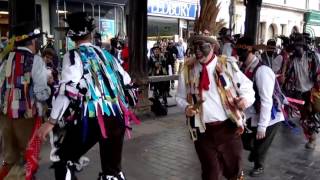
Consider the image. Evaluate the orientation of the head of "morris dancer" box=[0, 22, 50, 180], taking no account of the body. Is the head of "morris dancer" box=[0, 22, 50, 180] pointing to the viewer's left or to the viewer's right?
to the viewer's right

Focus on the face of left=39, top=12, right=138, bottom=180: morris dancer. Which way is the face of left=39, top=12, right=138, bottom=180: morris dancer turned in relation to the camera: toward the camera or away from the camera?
away from the camera

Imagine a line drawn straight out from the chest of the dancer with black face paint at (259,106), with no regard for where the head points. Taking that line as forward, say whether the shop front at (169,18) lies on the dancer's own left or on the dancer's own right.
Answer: on the dancer's own right

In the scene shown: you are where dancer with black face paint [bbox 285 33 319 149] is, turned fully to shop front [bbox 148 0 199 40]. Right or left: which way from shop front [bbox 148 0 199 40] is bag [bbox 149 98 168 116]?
left
